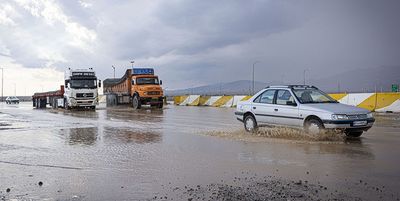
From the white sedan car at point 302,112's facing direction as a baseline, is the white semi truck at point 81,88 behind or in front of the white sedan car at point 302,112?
behind

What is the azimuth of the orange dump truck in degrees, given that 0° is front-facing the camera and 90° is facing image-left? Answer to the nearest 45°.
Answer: approximately 315°

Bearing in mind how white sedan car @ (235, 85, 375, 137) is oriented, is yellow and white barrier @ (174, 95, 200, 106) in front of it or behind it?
behind

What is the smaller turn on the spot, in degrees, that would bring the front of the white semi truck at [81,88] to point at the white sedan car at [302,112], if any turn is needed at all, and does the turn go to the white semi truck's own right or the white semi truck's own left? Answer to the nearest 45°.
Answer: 0° — it already faces it

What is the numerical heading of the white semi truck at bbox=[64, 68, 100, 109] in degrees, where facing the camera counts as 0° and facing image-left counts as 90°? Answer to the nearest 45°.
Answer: approximately 0°

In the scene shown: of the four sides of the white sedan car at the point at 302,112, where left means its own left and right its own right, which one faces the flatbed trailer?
back

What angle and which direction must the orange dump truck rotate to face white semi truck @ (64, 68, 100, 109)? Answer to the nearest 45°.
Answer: approximately 135° to its right
